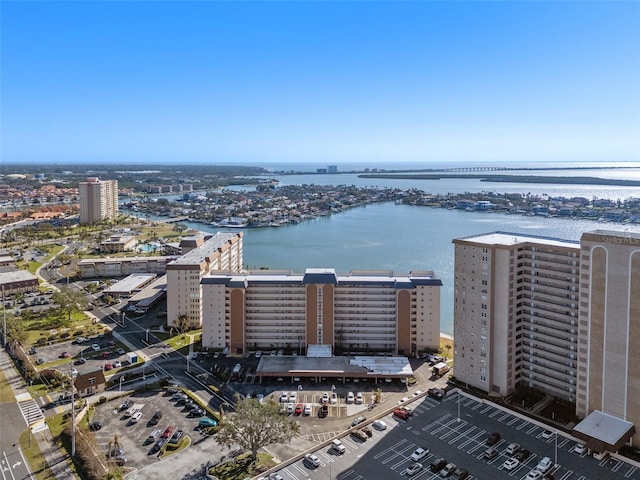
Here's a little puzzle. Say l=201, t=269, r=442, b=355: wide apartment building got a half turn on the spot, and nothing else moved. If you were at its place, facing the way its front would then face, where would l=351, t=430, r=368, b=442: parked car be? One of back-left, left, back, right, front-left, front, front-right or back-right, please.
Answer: back

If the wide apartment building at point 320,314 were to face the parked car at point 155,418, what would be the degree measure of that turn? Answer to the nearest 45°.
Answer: approximately 45° to its right

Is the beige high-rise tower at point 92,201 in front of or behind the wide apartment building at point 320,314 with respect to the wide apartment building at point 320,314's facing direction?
behind

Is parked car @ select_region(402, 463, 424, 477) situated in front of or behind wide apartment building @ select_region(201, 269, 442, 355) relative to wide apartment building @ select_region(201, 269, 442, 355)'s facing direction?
in front

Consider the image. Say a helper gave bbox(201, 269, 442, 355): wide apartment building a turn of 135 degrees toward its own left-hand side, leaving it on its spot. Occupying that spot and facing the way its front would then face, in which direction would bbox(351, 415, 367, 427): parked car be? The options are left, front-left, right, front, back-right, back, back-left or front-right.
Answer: back-right

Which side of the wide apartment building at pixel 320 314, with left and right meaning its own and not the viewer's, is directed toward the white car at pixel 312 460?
front

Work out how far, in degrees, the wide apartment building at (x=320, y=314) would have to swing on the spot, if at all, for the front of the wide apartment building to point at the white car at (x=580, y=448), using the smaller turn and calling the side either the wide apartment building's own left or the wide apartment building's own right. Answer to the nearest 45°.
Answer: approximately 45° to the wide apartment building's own left

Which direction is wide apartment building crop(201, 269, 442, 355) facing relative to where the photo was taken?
toward the camera

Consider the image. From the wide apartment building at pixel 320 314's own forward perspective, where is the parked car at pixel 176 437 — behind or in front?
in front

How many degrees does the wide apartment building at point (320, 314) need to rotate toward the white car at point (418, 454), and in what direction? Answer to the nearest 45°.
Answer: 0° — it already faces it

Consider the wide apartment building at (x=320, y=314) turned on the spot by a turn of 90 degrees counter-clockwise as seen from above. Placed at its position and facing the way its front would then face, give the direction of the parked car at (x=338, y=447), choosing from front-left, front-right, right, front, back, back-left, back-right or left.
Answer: right
